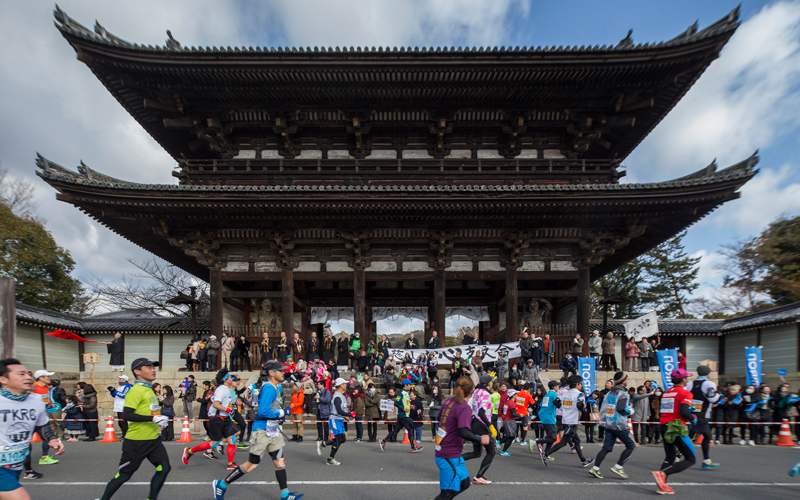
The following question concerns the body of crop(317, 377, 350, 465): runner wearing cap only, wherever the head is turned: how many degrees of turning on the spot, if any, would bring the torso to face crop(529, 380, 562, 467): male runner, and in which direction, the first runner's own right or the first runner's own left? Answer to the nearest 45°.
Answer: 0° — they already face them

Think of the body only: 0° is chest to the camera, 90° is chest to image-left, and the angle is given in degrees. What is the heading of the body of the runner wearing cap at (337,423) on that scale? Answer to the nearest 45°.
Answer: approximately 270°

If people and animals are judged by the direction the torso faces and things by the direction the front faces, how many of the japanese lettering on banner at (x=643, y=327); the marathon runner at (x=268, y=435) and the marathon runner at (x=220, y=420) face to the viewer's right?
2

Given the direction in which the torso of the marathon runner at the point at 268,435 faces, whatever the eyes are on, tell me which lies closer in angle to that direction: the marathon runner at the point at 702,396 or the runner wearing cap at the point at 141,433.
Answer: the marathon runner

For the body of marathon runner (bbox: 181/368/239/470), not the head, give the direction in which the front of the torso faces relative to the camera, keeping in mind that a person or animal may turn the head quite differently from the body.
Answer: to the viewer's right

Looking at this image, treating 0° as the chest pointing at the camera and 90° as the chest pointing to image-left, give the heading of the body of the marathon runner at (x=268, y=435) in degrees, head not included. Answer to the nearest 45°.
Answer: approximately 270°
